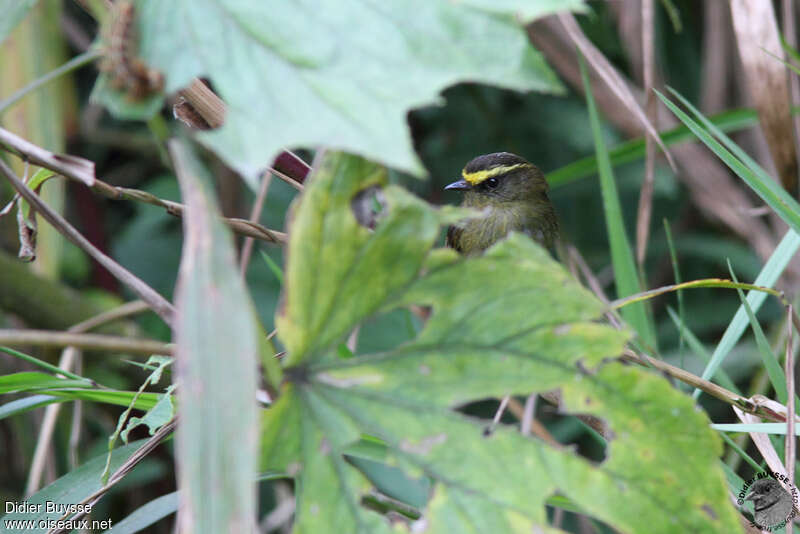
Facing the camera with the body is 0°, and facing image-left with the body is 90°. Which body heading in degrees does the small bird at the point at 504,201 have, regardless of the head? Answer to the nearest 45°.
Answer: approximately 90°

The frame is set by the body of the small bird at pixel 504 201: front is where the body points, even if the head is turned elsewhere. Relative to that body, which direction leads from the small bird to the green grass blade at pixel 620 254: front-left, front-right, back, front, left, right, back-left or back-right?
left

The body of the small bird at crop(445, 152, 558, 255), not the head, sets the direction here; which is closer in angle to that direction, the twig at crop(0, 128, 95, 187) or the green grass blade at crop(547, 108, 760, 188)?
the twig
